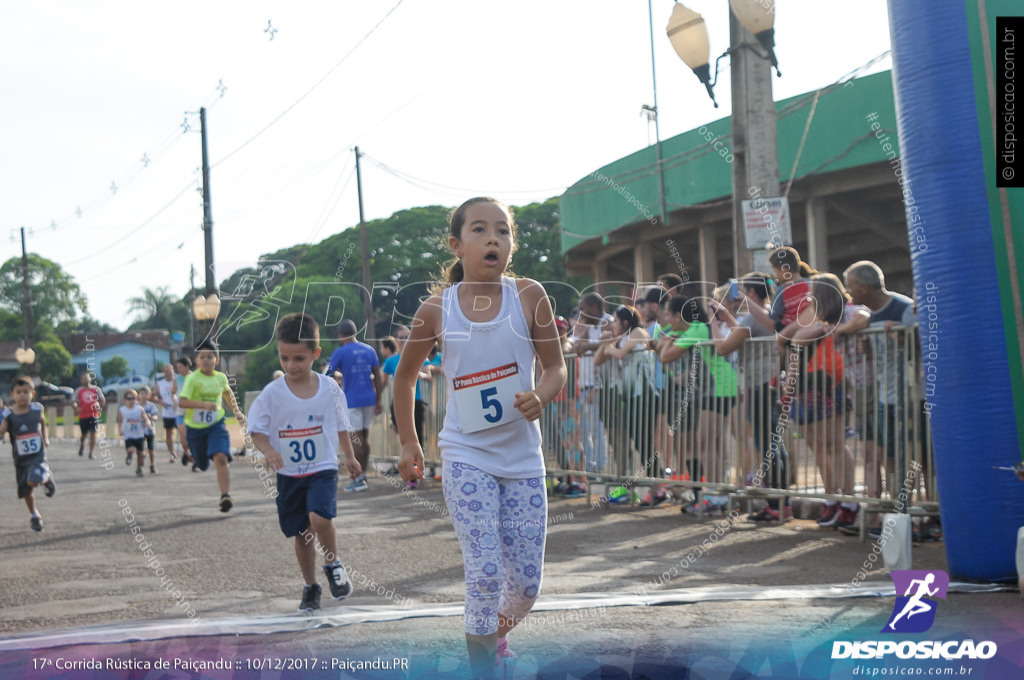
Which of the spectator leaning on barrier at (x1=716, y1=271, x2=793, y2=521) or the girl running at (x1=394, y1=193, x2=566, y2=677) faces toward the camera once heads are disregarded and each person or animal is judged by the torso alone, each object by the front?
the girl running

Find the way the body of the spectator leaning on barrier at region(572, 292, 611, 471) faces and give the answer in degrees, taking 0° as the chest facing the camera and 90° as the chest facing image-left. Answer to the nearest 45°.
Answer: approximately 45°

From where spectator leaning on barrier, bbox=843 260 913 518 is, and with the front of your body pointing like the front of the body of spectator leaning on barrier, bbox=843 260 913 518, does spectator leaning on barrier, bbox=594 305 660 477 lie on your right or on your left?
on your right

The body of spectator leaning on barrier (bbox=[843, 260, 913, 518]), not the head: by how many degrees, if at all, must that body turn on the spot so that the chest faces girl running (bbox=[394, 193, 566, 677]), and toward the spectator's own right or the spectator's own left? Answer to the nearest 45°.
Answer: approximately 45° to the spectator's own left

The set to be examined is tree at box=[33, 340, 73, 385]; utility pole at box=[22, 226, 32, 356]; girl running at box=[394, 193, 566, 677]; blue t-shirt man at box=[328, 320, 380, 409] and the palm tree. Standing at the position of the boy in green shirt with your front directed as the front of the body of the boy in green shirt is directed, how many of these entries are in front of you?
1

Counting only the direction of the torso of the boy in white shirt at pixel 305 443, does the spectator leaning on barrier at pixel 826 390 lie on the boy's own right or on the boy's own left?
on the boy's own left

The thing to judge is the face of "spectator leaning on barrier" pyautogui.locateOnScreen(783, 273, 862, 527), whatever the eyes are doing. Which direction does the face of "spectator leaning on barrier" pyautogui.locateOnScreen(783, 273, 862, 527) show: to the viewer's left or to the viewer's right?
to the viewer's left

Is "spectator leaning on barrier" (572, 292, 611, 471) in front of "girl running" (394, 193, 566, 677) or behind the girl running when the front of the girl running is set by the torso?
behind

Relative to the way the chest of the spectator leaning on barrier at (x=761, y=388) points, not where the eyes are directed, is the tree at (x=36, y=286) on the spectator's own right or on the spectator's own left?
on the spectator's own right

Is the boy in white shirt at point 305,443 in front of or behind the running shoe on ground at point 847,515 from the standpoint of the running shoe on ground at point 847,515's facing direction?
in front

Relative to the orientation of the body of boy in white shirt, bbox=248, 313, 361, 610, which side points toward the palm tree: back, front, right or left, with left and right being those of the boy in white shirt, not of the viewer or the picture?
back

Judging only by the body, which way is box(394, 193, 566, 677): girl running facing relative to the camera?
toward the camera

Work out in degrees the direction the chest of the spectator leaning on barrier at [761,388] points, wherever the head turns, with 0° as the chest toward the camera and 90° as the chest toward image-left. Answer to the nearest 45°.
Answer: approximately 90°

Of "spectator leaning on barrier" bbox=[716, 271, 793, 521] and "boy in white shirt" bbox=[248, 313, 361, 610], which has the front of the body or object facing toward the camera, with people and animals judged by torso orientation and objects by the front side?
the boy in white shirt

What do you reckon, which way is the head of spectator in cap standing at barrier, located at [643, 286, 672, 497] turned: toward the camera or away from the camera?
toward the camera

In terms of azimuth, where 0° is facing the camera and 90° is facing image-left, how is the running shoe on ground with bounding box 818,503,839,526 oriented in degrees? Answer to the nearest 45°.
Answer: approximately 45°

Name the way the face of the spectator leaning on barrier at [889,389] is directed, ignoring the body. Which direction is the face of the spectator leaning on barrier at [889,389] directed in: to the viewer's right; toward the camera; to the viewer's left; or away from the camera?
to the viewer's left

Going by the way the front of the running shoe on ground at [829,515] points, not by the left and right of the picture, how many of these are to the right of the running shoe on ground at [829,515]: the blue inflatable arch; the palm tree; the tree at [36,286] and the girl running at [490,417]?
2
